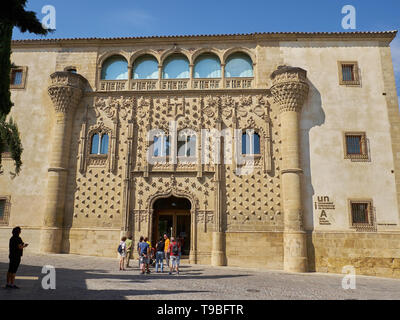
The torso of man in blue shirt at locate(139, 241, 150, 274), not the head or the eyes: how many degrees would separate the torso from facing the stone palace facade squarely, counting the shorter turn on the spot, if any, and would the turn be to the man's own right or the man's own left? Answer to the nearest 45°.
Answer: approximately 45° to the man's own right

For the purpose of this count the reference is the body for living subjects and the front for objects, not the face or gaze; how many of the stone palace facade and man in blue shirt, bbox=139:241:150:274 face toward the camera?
1

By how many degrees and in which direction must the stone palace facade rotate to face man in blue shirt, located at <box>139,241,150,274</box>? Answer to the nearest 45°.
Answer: approximately 45° to its right

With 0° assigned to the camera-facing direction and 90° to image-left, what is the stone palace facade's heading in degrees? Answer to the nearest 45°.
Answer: approximately 0°

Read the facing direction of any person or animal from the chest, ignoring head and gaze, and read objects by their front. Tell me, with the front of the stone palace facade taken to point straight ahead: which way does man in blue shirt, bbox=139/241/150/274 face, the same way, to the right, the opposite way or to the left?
the opposite way

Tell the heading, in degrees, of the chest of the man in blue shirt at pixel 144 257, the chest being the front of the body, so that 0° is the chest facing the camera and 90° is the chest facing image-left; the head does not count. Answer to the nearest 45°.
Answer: approximately 180°
